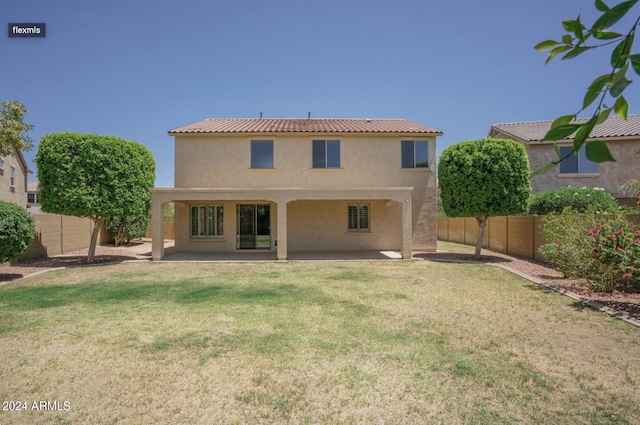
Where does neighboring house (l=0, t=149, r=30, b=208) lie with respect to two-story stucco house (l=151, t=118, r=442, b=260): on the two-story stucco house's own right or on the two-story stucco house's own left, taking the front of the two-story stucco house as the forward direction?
on the two-story stucco house's own left

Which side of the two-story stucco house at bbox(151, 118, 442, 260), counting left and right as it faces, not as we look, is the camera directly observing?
back

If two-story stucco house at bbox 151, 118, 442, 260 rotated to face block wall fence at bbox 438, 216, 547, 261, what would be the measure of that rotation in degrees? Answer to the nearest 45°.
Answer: approximately 90° to its right

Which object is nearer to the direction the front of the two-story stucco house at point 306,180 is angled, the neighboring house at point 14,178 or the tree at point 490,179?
the neighboring house

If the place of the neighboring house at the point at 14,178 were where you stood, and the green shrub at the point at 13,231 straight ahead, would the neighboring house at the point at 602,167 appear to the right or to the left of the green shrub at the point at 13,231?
left

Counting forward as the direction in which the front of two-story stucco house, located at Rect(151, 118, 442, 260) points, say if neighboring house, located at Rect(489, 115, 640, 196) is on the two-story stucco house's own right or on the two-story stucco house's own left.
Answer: on the two-story stucco house's own right

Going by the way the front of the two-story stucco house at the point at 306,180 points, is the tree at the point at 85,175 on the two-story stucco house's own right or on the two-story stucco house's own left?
on the two-story stucco house's own left

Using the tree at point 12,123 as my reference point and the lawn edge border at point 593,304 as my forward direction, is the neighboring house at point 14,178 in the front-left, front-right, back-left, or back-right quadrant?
back-left

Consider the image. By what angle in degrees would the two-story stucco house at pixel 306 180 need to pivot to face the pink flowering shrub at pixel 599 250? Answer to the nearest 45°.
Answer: approximately 135° to its right

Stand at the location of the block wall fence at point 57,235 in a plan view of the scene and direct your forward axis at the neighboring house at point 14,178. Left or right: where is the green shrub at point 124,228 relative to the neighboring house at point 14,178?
right

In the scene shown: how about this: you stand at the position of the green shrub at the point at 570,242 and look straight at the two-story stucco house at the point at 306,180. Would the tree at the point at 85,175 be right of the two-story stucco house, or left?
left
